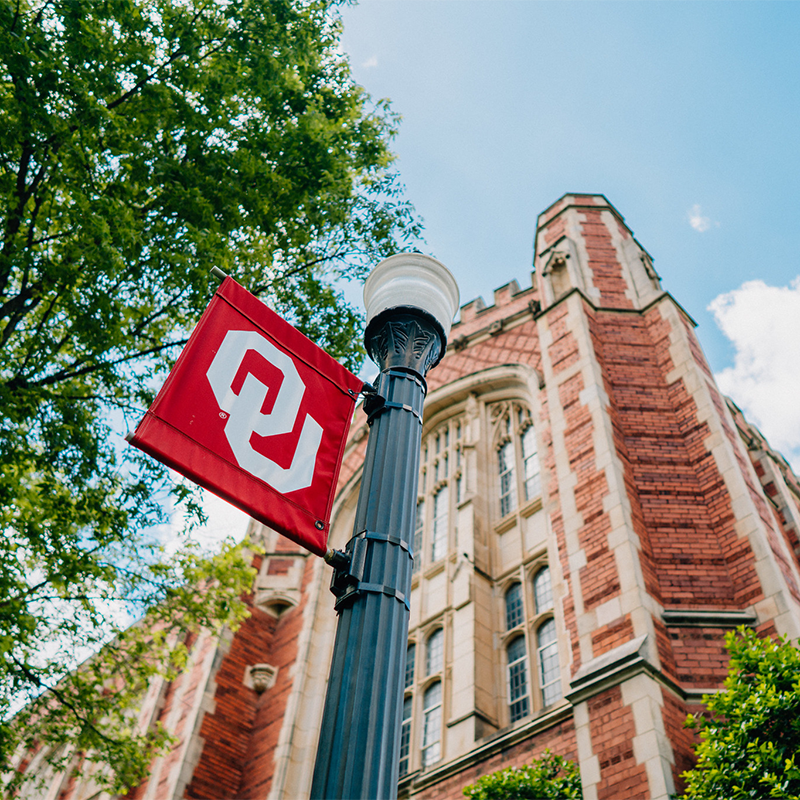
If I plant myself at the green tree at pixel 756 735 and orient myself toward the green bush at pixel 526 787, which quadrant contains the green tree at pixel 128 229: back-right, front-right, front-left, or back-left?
front-left

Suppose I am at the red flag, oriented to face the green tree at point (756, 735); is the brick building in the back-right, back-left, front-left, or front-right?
front-left

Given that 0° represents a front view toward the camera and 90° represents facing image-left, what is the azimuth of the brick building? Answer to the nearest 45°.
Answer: approximately 45°

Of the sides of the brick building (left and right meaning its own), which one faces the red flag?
front

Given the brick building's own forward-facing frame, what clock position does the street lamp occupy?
The street lamp is roughly at 11 o'clock from the brick building.

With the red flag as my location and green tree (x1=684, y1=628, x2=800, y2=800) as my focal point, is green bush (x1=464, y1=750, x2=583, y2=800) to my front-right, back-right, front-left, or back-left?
front-left
